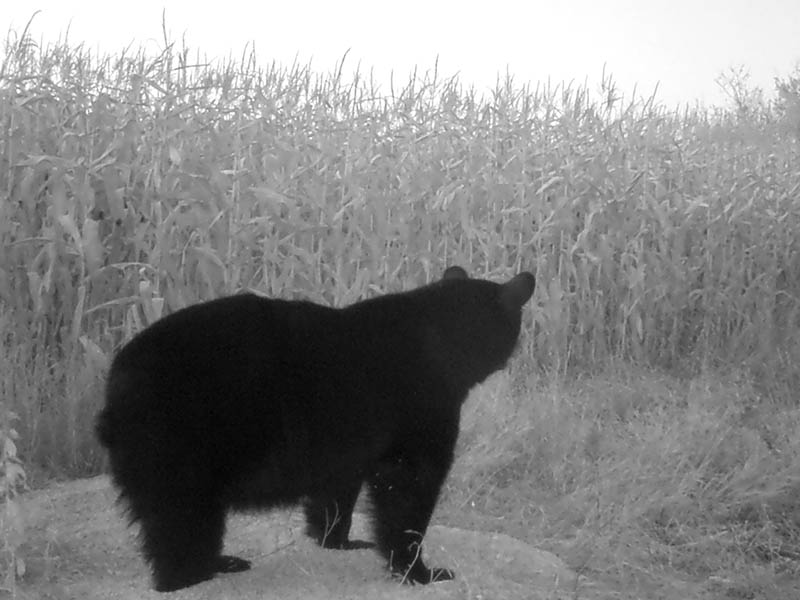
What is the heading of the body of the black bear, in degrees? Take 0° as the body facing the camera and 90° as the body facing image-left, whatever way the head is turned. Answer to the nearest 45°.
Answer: approximately 270°
